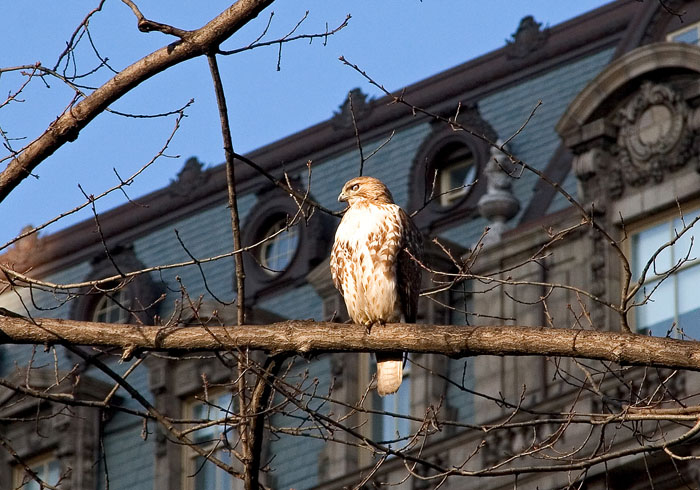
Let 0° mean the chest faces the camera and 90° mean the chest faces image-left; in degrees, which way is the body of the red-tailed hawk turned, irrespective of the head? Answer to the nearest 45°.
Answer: approximately 45°
